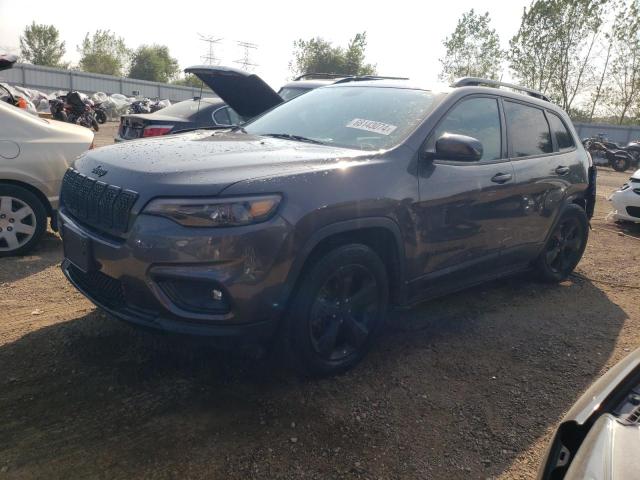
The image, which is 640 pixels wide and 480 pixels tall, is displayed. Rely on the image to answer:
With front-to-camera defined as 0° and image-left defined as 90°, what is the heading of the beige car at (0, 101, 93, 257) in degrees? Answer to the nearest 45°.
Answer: approximately 90°

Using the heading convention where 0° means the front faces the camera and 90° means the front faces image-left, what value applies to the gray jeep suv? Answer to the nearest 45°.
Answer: approximately 45°

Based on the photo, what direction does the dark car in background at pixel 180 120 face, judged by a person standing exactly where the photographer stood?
facing away from the viewer and to the right of the viewer

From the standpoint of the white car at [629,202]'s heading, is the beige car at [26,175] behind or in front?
in front

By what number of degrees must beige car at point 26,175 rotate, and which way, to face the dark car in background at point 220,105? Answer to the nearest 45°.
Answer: approximately 135° to its right

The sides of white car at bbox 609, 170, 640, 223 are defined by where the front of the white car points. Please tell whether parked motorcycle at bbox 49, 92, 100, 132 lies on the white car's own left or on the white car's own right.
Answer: on the white car's own right

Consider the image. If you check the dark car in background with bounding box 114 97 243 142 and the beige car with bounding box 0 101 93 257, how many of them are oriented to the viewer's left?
1

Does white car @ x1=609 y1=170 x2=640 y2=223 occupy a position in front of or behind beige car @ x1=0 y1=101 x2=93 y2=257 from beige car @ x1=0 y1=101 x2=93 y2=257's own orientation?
behind

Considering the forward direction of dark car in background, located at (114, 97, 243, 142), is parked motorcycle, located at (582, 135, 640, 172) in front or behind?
in front

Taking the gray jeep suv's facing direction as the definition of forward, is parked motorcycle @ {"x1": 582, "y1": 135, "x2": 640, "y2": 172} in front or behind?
behind

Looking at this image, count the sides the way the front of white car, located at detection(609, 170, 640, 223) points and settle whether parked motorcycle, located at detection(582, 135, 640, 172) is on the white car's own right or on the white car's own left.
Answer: on the white car's own right

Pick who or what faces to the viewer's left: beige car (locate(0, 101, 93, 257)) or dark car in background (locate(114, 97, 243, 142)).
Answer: the beige car

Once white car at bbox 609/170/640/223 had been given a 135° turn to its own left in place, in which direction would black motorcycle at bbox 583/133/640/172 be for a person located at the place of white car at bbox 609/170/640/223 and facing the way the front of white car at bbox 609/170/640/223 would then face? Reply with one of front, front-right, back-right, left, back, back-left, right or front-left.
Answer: left
